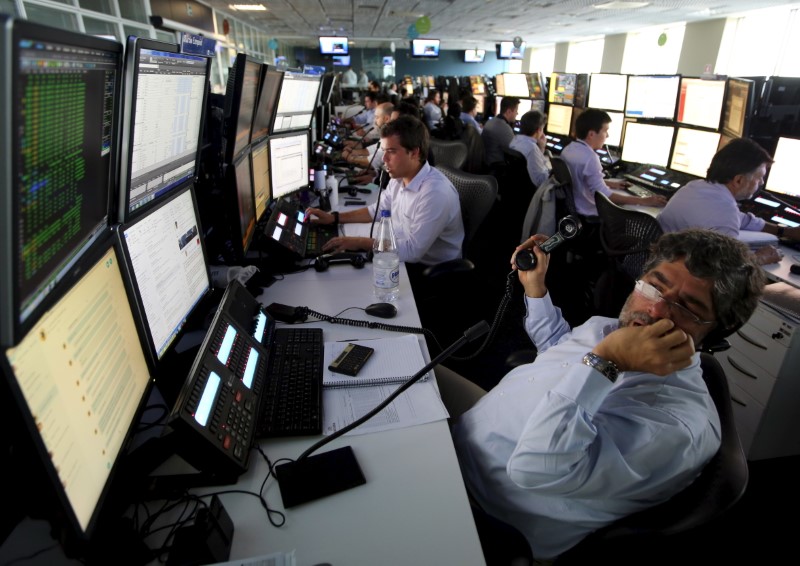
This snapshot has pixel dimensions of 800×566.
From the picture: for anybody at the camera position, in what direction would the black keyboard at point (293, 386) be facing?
facing to the right of the viewer

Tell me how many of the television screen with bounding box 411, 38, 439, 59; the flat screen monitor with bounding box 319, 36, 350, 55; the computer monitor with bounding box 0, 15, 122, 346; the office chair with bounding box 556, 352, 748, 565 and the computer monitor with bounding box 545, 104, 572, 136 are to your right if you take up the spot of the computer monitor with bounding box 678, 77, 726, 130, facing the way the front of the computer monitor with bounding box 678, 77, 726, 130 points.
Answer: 3

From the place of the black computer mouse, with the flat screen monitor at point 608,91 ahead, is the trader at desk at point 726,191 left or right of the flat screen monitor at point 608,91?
right

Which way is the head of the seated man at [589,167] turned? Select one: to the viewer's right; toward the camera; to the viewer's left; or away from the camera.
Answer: to the viewer's right

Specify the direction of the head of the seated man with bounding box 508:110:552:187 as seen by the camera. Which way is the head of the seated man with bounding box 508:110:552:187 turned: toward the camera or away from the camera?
away from the camera

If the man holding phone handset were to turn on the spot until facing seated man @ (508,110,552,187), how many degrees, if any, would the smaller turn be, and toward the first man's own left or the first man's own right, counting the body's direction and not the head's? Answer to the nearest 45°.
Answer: approximately 135° to the first man's own right

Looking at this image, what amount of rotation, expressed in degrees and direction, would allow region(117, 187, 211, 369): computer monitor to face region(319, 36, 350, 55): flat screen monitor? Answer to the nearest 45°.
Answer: approximately 135° to its left

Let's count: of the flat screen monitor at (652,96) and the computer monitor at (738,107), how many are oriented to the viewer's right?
0

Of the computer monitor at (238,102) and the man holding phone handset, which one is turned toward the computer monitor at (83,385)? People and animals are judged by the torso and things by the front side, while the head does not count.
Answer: the man holding phone handset

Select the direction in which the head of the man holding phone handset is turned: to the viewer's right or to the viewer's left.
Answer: to the viewer's left

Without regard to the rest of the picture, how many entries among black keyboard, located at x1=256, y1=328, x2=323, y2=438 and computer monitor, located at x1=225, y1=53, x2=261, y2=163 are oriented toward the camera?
0

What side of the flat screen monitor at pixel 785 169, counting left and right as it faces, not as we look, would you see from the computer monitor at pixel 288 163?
front

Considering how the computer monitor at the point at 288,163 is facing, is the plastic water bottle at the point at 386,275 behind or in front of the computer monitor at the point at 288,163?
in front

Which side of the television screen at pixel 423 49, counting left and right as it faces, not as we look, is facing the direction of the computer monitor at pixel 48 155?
front

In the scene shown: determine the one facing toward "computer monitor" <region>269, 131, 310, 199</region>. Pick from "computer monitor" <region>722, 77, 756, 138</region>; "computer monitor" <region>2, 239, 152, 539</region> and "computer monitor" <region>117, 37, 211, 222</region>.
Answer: "computer monitor" <region>722, 77, 756, 138</region>
